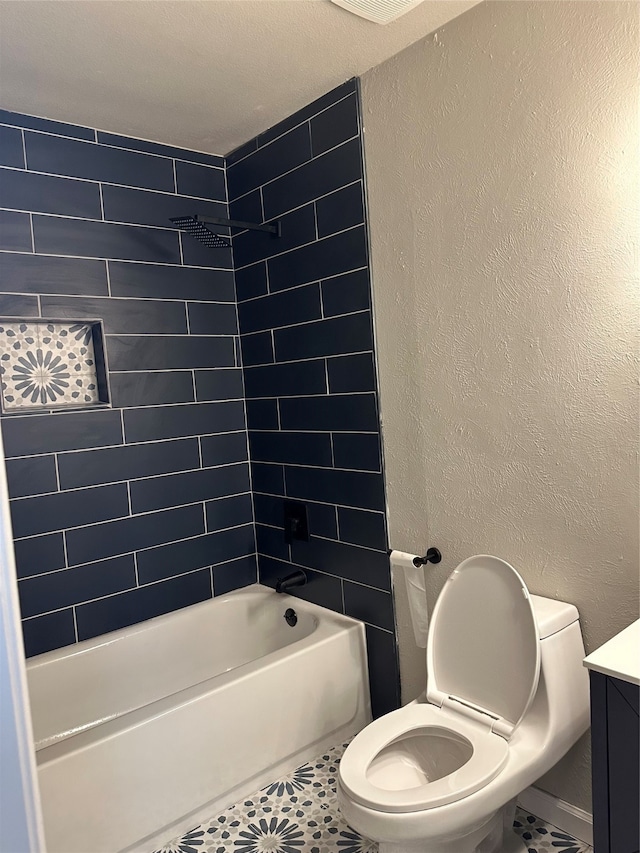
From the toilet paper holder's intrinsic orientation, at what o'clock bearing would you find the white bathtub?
The white bathtub is roughly at 1 o'clock from the toilet paper holder.

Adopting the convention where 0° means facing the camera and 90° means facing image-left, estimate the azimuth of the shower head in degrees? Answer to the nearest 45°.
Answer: approximately 45°

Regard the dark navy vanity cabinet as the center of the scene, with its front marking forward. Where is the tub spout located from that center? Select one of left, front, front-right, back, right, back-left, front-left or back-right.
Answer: right

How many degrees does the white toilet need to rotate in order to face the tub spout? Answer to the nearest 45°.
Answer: approximately 90° to its right

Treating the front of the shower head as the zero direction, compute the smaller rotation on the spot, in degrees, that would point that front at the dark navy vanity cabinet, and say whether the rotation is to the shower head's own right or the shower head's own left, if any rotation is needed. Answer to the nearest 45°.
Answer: approximately 90° to the shower head's own left
